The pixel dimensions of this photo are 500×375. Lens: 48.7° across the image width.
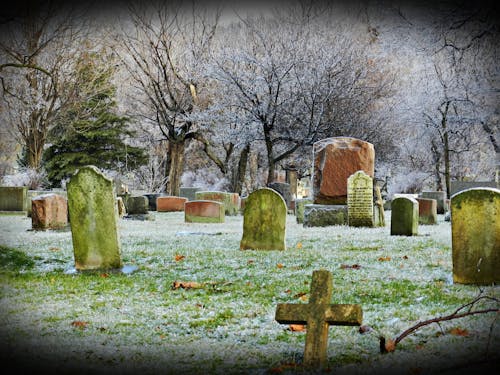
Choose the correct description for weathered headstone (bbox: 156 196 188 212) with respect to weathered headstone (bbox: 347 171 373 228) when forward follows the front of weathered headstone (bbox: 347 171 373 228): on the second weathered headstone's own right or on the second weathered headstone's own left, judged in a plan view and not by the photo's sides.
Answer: on the second weathered headstone's own right

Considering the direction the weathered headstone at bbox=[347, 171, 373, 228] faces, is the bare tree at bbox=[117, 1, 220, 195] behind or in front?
behind

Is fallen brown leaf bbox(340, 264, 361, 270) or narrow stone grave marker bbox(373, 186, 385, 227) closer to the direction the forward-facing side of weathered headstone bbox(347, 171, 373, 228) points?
the fallen brown leaf

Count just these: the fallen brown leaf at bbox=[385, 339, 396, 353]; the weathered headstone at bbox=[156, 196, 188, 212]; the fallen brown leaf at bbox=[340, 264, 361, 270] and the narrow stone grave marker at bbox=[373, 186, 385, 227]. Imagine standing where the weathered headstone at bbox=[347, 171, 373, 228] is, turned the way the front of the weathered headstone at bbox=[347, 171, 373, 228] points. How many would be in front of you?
2

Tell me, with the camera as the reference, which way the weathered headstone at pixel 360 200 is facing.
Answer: facing the viewer

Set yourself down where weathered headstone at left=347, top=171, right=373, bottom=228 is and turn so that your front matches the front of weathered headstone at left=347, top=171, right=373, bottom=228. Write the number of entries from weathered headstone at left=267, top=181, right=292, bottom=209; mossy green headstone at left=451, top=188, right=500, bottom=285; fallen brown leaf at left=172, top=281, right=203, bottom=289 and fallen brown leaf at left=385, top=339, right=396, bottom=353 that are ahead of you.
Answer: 3

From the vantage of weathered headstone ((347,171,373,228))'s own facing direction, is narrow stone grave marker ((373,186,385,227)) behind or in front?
behind

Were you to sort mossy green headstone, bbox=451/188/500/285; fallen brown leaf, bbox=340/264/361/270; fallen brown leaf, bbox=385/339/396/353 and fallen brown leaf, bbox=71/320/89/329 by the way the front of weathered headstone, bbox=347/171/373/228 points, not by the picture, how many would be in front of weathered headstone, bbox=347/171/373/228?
4

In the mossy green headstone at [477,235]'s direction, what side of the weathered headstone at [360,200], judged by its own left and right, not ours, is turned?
front

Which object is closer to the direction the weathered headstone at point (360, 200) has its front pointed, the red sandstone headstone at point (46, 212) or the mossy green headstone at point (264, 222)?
the mossy green headstone

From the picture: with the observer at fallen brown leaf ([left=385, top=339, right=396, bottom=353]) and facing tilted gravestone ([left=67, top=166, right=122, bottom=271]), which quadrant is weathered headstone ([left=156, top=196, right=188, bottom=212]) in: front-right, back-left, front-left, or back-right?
front-right

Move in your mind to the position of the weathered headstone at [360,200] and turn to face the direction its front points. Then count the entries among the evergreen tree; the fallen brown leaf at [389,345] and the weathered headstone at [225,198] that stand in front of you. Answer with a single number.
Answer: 1

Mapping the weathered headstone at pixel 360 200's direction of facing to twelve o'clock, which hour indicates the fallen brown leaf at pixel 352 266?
The fallen brown leaf is roughly at 12 o'clock from the weathered headstone.

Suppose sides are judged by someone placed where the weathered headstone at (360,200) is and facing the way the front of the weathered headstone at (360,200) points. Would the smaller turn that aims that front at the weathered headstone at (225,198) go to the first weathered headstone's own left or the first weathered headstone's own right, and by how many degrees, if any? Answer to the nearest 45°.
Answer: approximately 135° to the first weathered headstone's own right

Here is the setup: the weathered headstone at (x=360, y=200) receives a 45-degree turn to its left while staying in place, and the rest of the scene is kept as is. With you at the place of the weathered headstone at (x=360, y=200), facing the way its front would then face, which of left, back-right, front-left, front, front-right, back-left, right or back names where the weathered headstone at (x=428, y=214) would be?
left

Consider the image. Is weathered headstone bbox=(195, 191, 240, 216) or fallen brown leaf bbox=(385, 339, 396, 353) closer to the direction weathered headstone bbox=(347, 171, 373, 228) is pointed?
the fallen brown leaf

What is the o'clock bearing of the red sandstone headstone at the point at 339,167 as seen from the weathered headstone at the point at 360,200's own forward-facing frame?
The red sandstone headstone is roughly at 5 o'clock from the weathered headstone.

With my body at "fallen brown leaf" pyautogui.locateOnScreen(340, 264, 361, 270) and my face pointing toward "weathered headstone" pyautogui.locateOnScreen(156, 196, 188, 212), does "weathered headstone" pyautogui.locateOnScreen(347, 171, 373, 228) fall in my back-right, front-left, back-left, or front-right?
front-right
